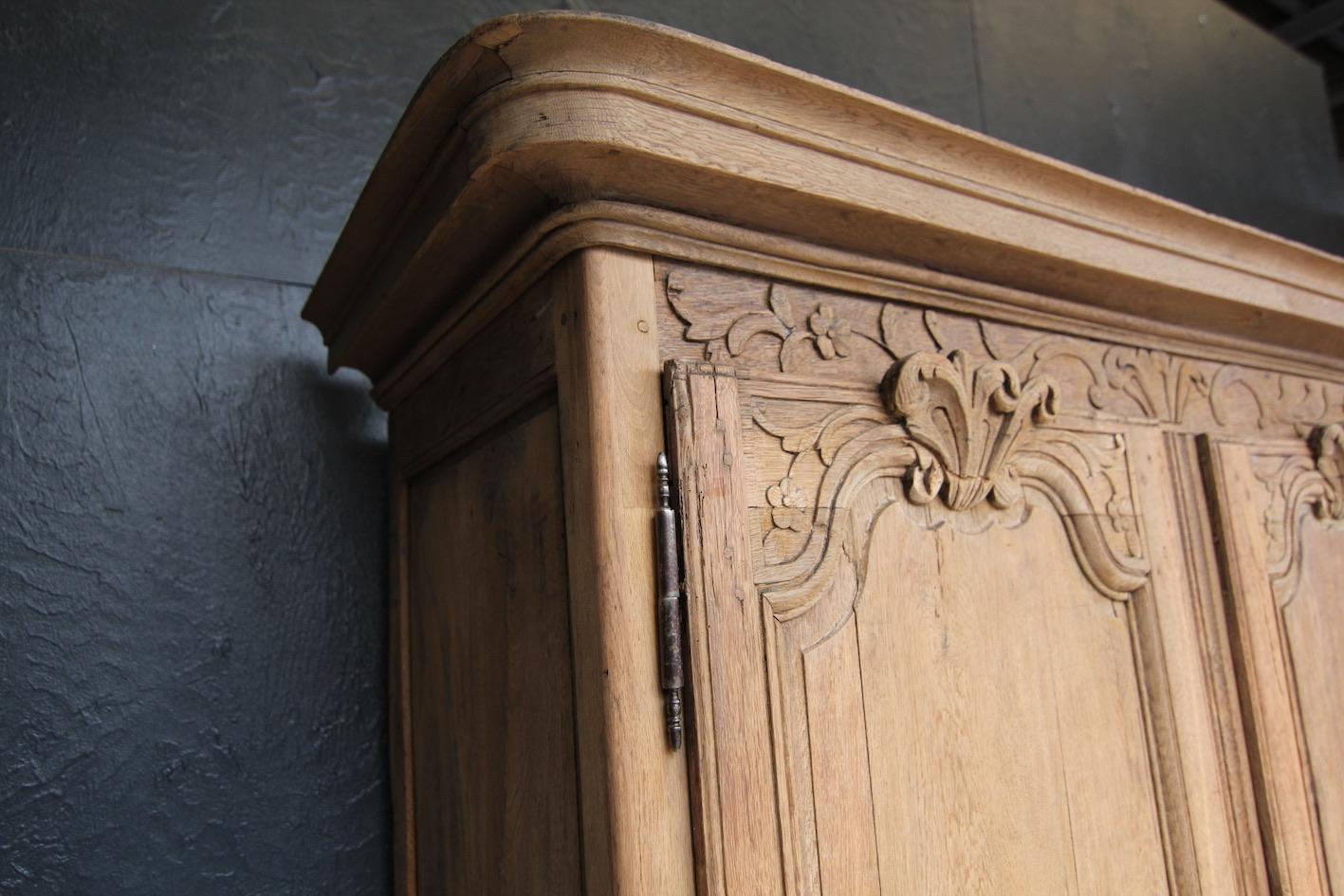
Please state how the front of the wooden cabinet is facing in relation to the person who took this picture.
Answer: facing the viewer and to the right of the viewer
